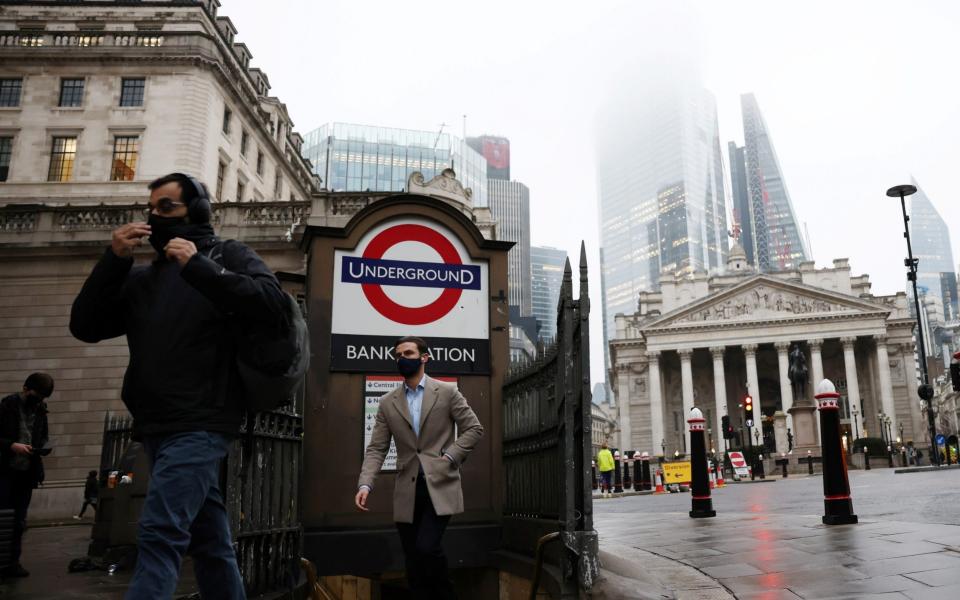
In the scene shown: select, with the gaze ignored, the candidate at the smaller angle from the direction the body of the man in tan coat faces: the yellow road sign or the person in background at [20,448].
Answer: the person in background

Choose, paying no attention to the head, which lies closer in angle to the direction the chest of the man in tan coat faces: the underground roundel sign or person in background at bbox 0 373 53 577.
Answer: the person in background

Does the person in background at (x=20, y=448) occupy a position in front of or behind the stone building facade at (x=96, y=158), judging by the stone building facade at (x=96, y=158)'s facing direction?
in front

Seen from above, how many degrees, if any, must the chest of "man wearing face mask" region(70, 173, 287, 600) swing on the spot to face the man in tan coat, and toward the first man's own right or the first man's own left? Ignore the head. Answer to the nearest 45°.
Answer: approximately 180°

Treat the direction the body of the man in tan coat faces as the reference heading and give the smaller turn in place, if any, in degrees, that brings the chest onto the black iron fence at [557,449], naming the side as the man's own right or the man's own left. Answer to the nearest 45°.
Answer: approximately 135° to the man's own left

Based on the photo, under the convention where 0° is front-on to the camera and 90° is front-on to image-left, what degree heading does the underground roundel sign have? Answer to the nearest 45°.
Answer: approximately 0°

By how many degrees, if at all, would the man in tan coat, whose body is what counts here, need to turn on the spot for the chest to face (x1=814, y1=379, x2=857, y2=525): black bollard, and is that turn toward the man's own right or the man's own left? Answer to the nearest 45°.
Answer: approximately 180°

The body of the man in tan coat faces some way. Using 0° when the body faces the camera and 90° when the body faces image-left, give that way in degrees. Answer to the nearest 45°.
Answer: approximately 45°

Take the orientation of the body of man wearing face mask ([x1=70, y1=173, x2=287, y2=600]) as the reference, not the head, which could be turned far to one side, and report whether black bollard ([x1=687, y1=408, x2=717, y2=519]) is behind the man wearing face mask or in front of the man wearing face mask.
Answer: behind
